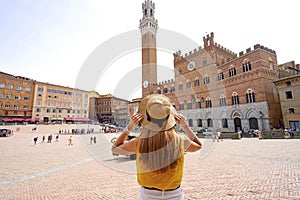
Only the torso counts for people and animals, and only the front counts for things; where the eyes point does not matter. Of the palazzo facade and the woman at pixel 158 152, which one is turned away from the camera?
the woman

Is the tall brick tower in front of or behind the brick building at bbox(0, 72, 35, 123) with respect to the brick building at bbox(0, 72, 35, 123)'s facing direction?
in front

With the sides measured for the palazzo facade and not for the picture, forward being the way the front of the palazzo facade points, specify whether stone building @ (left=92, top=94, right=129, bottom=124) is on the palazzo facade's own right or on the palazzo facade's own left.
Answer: on the palazzo facade's own right

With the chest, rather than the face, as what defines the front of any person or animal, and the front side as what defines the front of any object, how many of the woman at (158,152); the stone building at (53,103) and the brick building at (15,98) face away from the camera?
1

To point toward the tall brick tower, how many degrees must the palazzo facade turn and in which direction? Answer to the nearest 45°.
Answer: approximately 90° to its right

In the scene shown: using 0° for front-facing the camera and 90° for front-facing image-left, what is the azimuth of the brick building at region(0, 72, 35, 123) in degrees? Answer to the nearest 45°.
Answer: approximately 315°

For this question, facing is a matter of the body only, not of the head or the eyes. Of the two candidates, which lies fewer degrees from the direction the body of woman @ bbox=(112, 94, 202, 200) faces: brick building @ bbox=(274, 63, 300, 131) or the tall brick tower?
the tall brick tower

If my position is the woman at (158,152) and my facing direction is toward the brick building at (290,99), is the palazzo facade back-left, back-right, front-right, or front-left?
front-left

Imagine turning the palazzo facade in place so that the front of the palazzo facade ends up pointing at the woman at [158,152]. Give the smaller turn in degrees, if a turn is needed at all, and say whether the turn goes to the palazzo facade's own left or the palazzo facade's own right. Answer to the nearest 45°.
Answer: approximately 45° to the palazzo facade's own left

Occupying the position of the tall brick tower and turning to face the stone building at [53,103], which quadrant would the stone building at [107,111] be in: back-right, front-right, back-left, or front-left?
front-right

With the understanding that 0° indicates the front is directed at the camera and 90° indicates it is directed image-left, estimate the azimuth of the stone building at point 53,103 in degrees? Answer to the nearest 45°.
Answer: approximately 315°

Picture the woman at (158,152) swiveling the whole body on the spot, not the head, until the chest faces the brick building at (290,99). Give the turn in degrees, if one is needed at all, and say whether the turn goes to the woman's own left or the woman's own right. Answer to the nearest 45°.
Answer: approximately 45° to the woman's own right

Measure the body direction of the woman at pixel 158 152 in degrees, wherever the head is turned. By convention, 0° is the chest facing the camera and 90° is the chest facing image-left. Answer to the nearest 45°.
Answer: approximately 180°

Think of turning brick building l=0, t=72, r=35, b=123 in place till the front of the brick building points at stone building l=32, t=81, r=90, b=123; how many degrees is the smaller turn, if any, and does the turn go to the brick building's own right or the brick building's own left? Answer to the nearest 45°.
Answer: approximately 45° to the brick building's own left

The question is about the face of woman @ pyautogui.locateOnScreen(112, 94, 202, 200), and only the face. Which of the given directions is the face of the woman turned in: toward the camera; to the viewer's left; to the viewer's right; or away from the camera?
away from the camera

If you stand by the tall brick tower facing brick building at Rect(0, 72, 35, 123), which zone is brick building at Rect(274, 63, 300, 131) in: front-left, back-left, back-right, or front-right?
back-left
